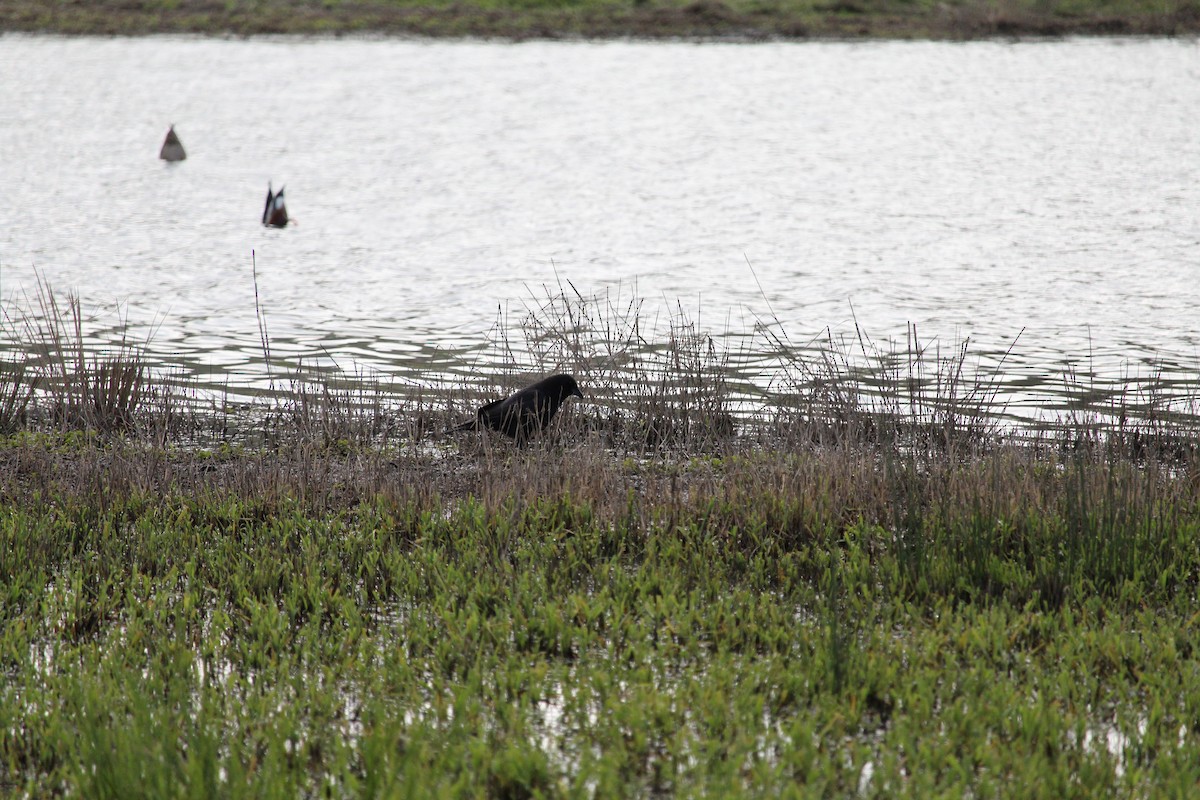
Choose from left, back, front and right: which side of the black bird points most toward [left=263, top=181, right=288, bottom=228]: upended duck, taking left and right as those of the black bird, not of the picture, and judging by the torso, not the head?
left

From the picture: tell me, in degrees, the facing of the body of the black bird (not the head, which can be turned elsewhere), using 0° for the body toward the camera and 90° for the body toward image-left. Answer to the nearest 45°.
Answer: approximately 270°
